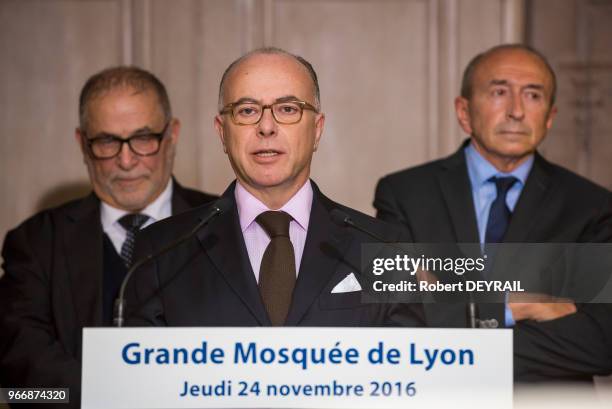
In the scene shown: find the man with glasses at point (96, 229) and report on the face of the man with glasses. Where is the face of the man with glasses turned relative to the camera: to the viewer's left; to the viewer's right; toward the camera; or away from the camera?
toward the camera

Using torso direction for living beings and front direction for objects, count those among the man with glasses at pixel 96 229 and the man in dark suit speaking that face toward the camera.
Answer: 2

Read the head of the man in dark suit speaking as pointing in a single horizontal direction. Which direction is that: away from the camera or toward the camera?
toward the camera

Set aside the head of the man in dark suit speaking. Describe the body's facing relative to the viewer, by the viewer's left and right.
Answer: facing the viewer

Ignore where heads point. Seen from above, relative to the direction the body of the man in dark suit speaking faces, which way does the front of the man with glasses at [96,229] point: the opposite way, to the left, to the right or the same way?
the same way

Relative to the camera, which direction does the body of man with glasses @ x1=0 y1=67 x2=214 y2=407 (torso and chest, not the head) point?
toward the camera
